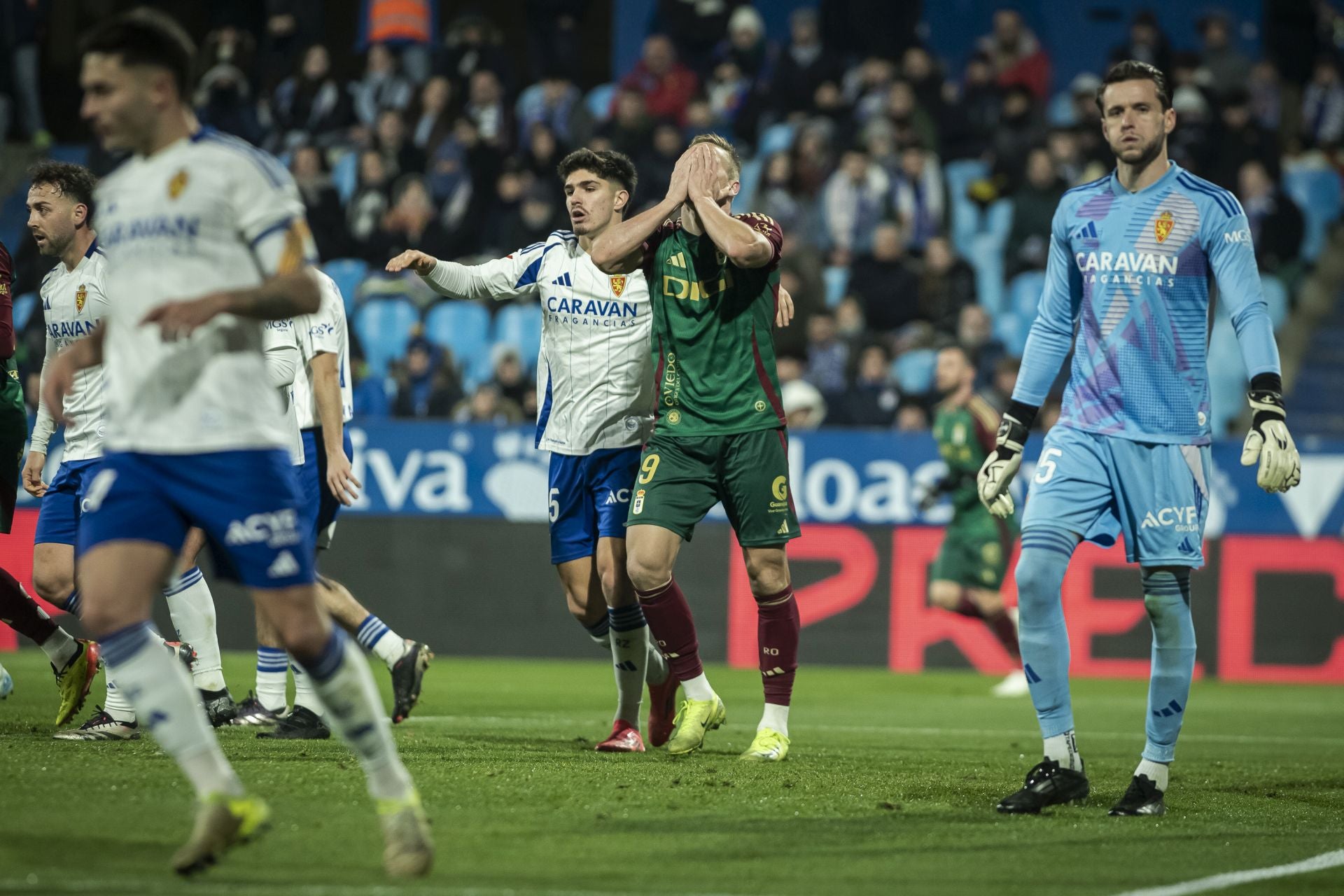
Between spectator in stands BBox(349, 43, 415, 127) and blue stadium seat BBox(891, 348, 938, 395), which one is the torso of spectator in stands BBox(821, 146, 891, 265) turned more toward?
the blue stadium seat

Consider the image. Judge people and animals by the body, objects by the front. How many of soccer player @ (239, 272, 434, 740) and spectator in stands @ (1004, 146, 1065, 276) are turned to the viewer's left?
1

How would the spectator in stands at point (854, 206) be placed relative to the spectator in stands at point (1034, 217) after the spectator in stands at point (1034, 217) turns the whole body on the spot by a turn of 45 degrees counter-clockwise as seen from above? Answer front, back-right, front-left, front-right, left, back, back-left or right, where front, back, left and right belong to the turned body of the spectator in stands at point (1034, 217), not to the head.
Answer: back-right

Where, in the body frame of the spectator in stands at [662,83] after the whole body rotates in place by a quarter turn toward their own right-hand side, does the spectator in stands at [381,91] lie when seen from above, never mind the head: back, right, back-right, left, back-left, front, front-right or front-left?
front

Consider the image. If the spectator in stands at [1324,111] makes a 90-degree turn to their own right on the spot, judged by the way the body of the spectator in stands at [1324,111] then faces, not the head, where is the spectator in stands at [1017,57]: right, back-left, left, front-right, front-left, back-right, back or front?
front

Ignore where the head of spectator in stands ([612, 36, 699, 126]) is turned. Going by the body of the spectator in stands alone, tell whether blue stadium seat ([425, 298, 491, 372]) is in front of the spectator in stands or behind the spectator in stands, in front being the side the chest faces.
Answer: in front

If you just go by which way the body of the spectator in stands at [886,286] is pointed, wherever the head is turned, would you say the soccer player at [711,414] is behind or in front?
in front

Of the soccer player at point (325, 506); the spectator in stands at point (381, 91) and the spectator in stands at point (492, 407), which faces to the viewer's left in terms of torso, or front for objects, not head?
the soccer player
